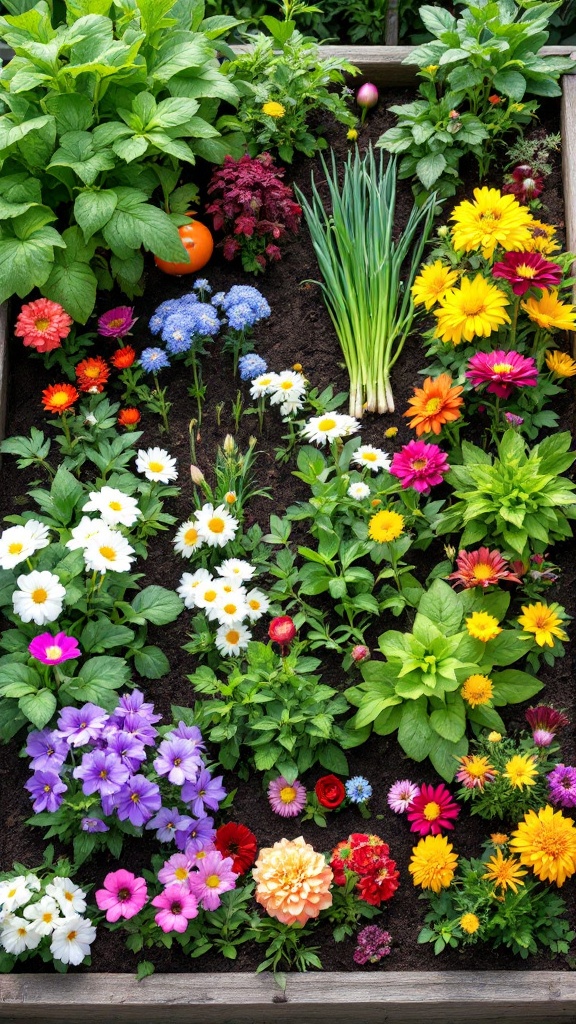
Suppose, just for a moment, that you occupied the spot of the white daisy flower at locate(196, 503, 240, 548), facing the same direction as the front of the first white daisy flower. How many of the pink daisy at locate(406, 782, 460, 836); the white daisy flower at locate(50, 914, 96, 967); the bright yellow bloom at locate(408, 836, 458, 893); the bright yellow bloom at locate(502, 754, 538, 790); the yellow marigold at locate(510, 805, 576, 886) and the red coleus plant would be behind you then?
1

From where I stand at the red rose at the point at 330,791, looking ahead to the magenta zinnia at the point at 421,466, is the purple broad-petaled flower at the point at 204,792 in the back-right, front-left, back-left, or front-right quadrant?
back-left

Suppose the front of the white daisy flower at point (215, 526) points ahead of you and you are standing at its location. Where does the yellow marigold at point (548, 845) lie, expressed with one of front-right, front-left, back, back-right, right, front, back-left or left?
front-left

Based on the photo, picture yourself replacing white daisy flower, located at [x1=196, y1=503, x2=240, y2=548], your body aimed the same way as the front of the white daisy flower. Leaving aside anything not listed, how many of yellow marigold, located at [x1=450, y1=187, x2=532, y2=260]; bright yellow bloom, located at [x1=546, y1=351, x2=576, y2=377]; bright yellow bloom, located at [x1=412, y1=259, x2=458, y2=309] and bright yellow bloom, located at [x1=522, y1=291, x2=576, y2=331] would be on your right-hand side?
0

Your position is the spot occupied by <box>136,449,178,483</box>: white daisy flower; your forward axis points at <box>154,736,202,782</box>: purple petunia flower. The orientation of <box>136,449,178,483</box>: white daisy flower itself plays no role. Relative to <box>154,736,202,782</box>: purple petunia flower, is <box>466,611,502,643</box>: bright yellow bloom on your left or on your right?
left

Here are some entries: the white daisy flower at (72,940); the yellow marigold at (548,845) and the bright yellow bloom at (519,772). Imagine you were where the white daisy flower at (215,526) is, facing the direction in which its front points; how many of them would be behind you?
0

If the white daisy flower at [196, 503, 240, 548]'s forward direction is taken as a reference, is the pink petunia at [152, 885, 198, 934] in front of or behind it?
in front

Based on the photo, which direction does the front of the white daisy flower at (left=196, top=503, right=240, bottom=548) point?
toward the camera

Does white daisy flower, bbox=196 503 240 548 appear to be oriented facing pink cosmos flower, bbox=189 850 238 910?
yes

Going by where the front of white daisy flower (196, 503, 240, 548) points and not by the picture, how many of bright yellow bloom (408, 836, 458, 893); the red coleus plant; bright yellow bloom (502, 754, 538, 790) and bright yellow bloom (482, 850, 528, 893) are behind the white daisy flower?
1

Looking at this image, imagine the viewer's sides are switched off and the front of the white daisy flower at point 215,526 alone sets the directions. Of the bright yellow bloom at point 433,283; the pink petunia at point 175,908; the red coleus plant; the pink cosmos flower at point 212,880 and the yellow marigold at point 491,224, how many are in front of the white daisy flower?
2
